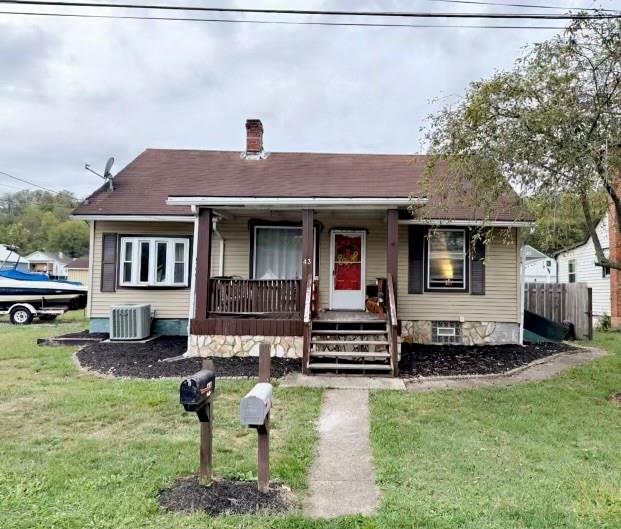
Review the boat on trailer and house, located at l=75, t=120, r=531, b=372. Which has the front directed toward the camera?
the house

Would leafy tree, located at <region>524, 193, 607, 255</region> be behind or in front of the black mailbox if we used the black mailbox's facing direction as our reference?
behind

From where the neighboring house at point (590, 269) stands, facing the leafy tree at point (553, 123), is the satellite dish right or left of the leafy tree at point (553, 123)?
right

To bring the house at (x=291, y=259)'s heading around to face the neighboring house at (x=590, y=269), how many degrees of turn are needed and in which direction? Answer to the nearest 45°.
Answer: approximately 135° to its left

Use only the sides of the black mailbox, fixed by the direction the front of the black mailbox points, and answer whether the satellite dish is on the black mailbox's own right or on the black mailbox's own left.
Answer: on the black mailbox's own right

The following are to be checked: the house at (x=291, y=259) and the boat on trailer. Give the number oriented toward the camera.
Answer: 1

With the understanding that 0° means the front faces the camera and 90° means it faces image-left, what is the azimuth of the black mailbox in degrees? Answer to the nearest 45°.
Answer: approximately 45°

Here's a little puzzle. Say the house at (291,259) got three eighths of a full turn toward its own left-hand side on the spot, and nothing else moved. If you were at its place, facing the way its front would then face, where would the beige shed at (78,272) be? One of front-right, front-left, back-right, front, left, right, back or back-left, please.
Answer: left

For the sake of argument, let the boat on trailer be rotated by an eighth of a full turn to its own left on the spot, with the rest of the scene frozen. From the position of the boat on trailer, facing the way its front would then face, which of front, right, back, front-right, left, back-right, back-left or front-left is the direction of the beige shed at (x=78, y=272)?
back-right

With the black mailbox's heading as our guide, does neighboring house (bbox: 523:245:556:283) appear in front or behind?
behind

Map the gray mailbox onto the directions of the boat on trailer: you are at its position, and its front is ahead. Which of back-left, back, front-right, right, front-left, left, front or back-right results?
left

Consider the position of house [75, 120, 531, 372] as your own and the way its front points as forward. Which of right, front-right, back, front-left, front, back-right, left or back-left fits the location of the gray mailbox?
front

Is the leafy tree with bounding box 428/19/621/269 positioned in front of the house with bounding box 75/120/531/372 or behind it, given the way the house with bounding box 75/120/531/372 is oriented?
in front

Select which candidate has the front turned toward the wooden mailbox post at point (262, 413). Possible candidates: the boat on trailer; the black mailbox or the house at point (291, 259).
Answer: the house

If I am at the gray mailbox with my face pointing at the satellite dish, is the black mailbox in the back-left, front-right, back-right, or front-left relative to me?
front-left

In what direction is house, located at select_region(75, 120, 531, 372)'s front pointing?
toward the camera

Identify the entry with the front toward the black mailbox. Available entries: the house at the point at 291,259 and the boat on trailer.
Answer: the house
